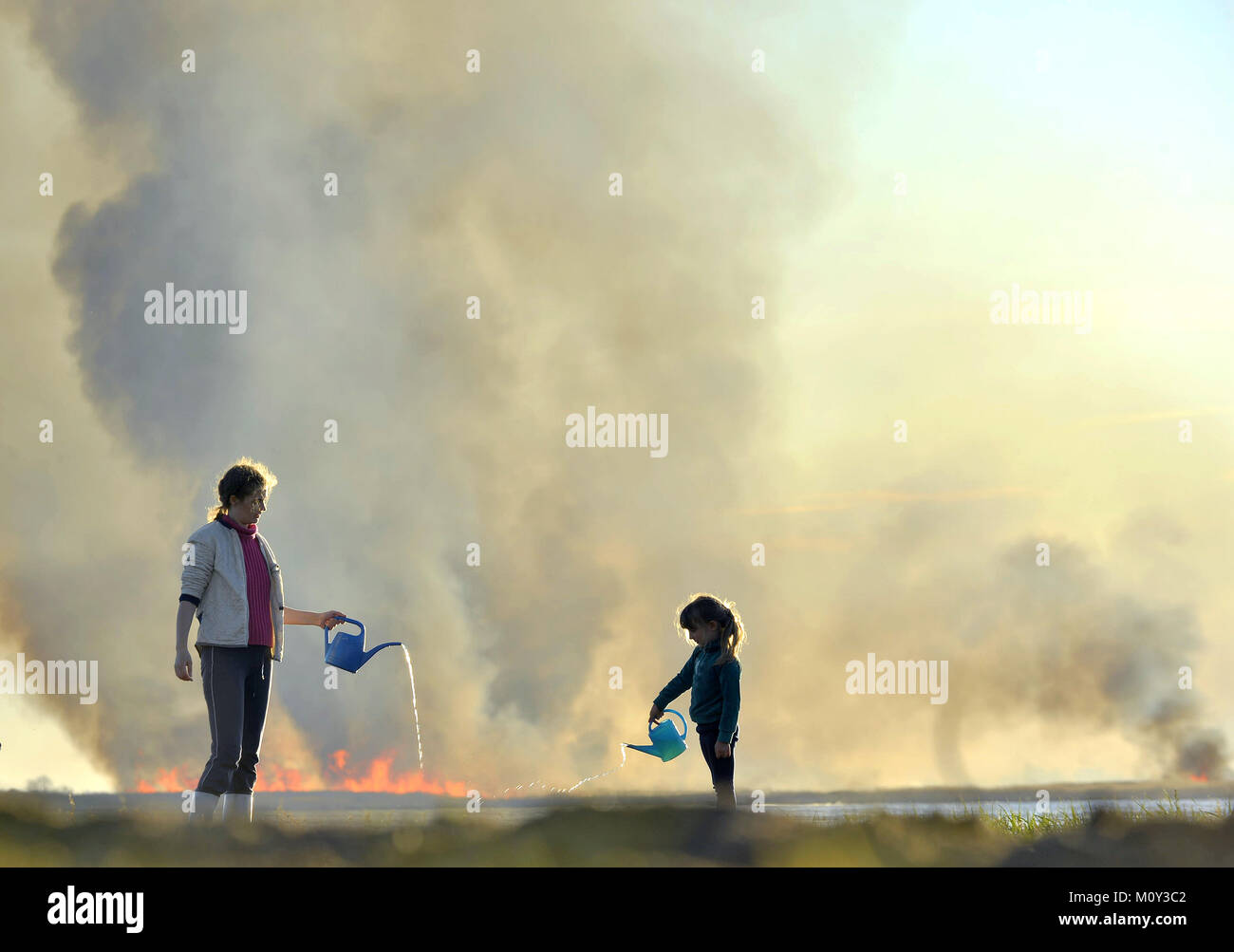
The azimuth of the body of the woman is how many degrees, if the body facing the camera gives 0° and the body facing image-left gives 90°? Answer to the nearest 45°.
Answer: approximately 315°

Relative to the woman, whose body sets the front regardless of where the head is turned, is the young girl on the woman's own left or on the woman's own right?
on the woman's own left
